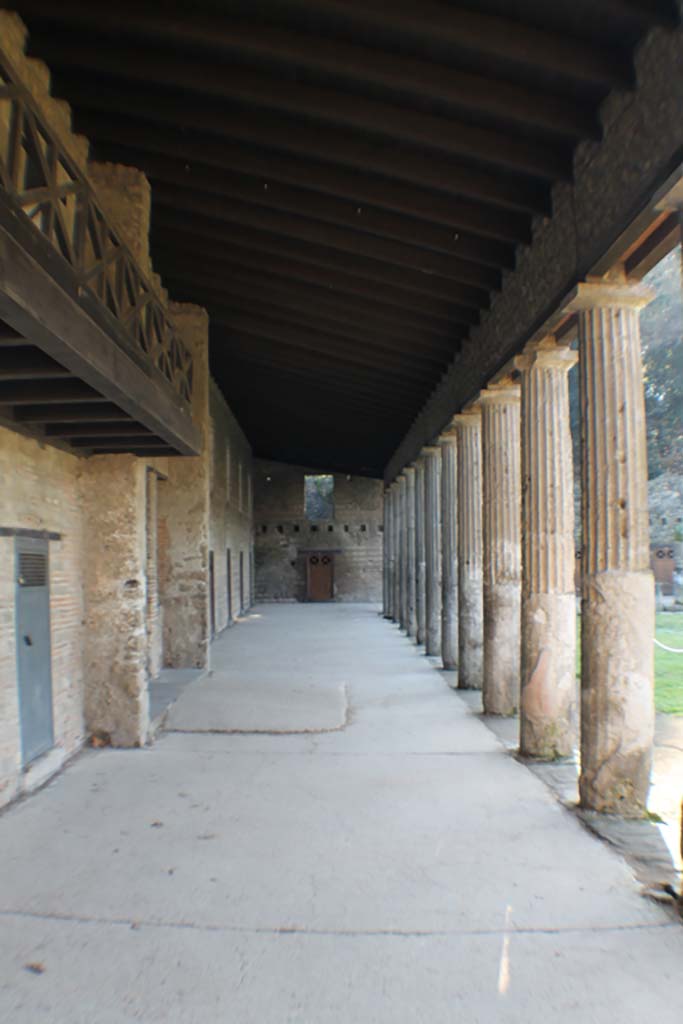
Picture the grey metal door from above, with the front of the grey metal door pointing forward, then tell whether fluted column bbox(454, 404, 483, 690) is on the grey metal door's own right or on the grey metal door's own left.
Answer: on the grey metal door's own left

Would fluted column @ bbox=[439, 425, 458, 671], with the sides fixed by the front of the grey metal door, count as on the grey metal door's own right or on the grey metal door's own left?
on the grey metal door's own left

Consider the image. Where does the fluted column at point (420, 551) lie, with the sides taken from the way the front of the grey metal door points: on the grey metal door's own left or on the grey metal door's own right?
on the grey metal door's own left

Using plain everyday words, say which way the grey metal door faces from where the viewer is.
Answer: facing the viewer and to the right of the viewer

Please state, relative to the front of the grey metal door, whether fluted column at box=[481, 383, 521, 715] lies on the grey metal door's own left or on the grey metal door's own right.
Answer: on the grey metal door's own left

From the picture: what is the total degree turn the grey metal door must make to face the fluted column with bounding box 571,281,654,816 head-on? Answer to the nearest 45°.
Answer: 0° — it already faces it
